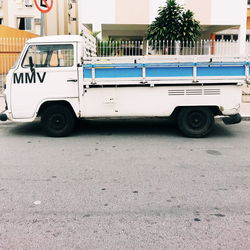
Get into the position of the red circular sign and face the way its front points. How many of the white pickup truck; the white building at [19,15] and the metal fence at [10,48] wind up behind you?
2

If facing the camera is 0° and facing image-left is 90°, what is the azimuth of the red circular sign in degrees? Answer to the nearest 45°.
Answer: approximately 0°

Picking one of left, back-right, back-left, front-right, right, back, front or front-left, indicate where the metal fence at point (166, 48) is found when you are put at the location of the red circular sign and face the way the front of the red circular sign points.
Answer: back-left

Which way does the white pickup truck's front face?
to the viewer's left

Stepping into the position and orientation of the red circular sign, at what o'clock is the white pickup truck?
The white pickup truck is roughly at 11 o'clock from the red circular sign.

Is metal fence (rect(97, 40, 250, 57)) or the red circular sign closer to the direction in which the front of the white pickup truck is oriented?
the red circular sign

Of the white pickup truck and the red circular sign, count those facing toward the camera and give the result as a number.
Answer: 1

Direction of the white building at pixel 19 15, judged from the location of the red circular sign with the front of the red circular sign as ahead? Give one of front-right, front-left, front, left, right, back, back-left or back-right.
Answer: back

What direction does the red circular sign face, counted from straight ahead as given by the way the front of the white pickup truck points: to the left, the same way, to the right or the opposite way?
to the left

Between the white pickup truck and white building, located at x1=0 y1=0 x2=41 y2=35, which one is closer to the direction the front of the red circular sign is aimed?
the white pickup truck
